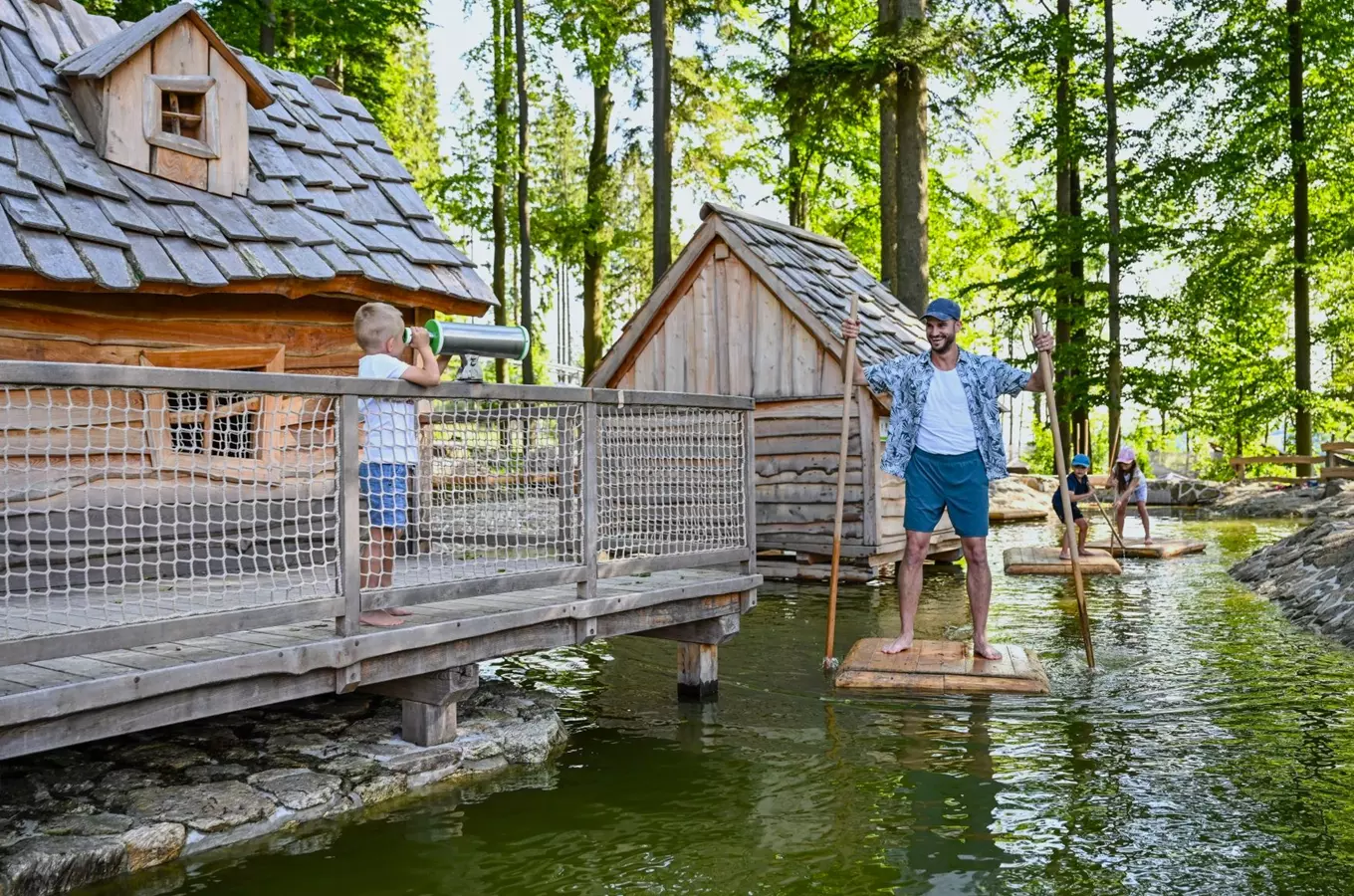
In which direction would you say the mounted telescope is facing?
to the viewer's right

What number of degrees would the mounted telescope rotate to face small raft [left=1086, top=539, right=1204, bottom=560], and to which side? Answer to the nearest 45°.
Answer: approximately 45° to its left

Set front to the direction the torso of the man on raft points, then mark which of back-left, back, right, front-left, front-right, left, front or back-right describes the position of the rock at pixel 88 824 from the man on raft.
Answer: front-right

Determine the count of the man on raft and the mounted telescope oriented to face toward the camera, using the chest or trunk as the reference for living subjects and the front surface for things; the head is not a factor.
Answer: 1

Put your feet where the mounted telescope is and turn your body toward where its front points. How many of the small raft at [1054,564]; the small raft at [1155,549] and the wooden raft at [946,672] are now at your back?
0

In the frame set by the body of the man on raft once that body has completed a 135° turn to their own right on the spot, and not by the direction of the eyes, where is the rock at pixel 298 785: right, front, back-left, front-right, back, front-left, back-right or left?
left

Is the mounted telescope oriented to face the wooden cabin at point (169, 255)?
no

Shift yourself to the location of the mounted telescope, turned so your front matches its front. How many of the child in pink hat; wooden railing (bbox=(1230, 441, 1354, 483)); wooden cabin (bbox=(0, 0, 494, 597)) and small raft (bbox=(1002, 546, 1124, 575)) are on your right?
0

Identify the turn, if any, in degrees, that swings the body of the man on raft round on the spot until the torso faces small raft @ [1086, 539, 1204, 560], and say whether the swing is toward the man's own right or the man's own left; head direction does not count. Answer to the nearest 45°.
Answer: approximately 180°

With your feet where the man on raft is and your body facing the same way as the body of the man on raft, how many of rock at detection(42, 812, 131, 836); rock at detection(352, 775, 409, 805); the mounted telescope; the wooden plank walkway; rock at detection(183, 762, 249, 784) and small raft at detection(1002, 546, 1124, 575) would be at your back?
1

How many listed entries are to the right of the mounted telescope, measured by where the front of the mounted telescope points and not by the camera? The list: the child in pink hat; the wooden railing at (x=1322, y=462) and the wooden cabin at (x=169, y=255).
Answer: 0

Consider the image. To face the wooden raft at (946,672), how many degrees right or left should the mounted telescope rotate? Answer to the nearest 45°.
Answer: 0° — it already faces it

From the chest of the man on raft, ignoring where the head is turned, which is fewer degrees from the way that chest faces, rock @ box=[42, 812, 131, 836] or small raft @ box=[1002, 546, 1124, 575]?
the rock

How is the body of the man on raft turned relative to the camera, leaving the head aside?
toward the camera

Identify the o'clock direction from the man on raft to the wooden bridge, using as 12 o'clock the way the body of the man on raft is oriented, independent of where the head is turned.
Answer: The wooden bridge is roughly at 2 o'clock from the man on raft.

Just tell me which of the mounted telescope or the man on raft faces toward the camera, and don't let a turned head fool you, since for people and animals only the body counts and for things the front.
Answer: the man on raft
